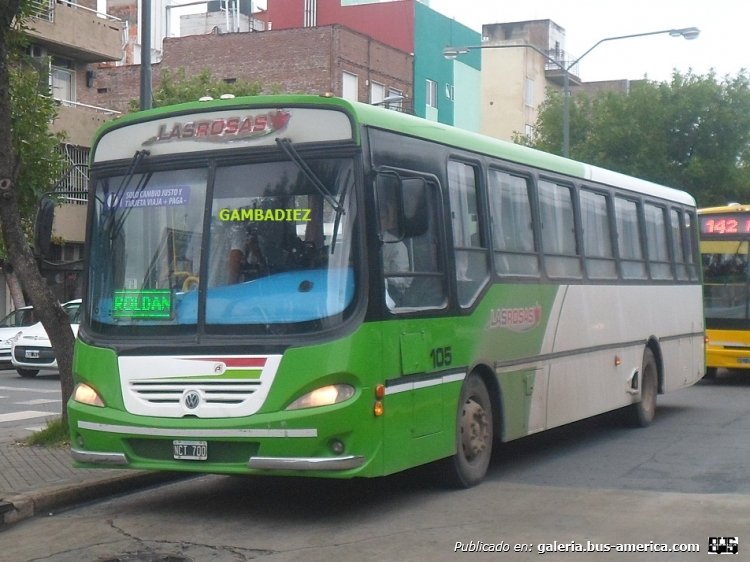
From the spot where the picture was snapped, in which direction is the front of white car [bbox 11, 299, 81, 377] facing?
facing the viewer and to the left of the viewer

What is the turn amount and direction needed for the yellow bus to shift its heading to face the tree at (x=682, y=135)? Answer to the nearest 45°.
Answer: approximately 180°

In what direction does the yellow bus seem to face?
toward the camera

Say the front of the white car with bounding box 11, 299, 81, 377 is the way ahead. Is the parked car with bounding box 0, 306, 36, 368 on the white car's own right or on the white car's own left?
on the white car's own right

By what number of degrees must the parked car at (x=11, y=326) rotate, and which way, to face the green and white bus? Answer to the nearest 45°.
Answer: approximately 45° to its left

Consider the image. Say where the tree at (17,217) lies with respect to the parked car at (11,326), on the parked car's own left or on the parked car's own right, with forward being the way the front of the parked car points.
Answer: on the parked car's own left

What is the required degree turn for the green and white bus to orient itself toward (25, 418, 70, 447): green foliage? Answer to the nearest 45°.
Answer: approximately 90° to its right

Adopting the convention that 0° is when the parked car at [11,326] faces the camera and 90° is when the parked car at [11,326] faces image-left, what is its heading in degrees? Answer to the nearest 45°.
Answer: approximately 45°

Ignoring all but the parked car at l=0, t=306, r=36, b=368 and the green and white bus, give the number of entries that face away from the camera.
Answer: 0

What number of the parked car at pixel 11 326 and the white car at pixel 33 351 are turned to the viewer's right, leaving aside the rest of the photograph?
0

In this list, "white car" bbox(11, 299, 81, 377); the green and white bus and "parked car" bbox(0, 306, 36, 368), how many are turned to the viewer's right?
0

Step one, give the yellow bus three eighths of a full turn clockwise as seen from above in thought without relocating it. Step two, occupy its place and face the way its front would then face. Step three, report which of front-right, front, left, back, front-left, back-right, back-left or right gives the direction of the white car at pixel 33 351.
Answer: front-left
